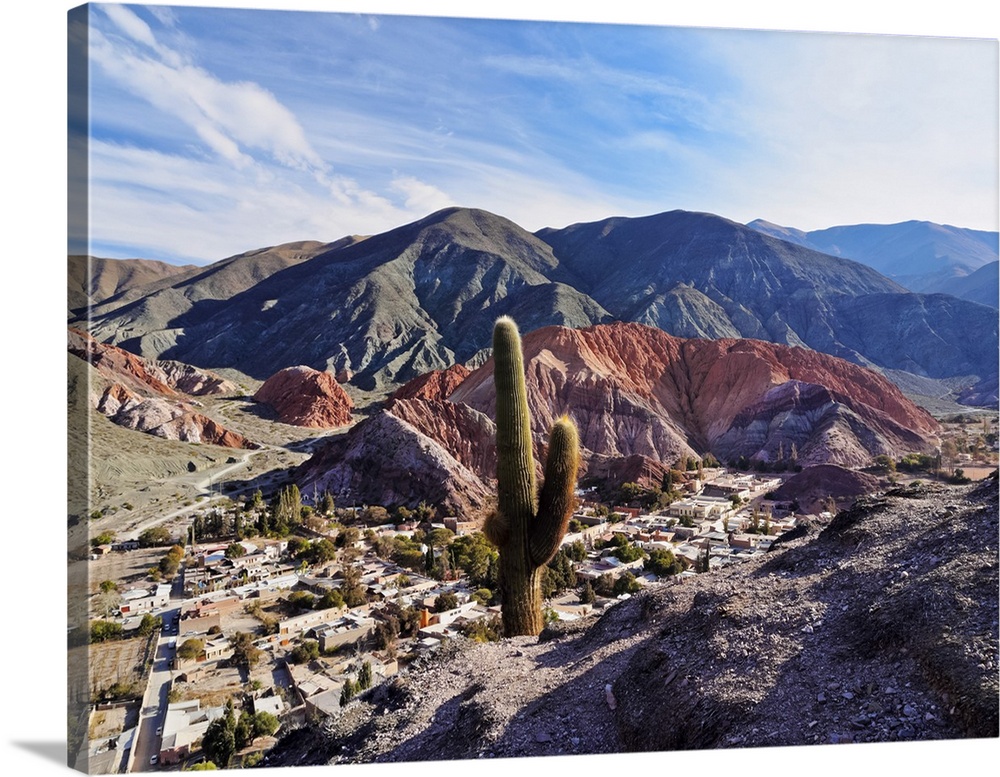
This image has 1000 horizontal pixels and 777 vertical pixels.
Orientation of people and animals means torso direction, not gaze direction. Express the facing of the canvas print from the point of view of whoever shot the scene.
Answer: facing the viewer and to the right of the viewer
